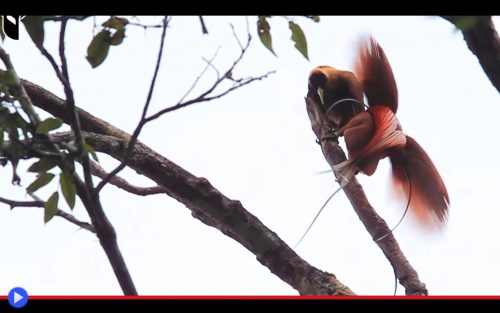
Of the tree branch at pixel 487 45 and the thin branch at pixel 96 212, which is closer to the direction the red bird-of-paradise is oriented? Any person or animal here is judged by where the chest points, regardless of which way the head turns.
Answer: the thin branch

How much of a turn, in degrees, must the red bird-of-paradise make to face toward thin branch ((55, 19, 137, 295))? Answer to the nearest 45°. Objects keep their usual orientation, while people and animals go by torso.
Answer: approximately 45° to its left

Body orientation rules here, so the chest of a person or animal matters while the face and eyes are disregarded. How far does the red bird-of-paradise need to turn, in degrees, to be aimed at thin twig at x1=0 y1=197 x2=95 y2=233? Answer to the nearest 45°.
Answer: approximately 45° to its left

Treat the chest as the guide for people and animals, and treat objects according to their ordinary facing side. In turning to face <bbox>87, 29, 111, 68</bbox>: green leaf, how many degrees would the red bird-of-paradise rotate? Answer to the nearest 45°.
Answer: approximately 45° to its left

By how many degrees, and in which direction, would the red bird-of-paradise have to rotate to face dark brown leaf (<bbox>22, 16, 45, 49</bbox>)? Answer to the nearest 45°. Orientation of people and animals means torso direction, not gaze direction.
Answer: approximately 45° to its left

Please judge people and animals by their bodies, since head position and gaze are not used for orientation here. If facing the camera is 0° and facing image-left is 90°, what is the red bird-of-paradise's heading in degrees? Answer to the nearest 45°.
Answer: approximately 90°

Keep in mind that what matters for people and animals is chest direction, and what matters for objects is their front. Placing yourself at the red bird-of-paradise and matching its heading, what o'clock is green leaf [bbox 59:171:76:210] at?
The green leaf is roughly at 12 o'clock from the red bird-of-paradise.
